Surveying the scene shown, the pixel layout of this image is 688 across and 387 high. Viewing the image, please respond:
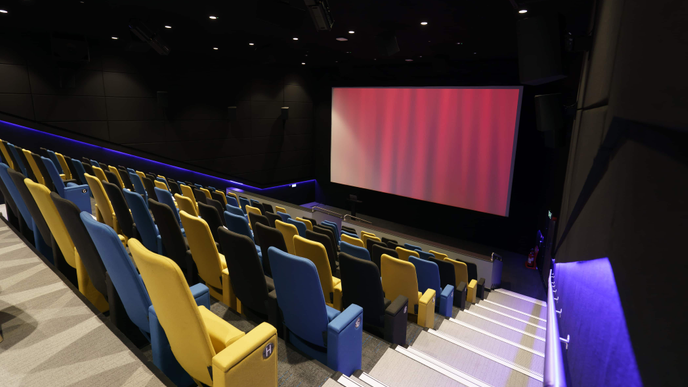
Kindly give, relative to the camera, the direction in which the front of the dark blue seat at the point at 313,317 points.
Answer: facing away from the viewer and to the right of the viewer

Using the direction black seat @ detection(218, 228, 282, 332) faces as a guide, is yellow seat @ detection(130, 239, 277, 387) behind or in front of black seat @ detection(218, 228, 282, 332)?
behind

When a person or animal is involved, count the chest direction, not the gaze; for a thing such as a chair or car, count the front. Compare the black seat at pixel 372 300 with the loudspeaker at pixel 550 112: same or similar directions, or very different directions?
very different directions

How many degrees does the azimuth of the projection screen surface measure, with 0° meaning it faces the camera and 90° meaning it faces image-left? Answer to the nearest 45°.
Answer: approximately 45°

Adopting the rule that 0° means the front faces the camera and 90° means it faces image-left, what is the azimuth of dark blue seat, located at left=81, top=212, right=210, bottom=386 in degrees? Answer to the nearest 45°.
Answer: approximately 225°

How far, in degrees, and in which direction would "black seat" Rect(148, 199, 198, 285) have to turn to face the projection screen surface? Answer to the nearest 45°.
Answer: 0° — it already faces it

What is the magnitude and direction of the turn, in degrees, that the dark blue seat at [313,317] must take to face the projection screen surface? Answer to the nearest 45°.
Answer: approximately 45° to its left

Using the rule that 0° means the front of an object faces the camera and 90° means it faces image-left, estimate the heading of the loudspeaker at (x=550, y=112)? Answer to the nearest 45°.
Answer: approximately 45°

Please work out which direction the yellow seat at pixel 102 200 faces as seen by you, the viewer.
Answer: facing away from the viewer and to the right of the viewer

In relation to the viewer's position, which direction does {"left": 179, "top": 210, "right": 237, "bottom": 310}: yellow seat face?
facing away from the viewer and to the right of the viewer
